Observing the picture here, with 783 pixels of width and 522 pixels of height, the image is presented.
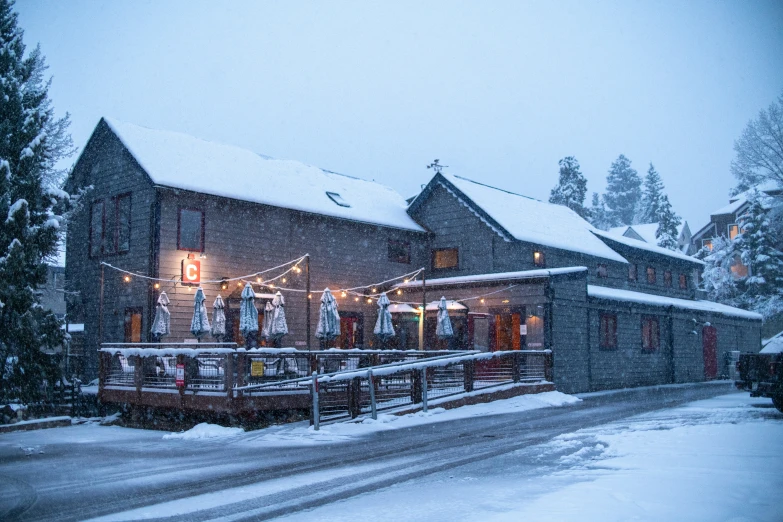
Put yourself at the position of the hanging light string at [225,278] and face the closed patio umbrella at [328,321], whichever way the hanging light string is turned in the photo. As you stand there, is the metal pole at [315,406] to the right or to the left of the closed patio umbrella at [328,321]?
right

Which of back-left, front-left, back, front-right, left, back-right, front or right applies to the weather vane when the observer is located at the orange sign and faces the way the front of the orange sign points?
left

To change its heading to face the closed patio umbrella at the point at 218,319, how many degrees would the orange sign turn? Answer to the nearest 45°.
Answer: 0° — it already faces it

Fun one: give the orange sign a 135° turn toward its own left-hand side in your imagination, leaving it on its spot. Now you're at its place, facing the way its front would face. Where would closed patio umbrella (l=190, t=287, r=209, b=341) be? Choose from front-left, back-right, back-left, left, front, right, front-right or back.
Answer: back

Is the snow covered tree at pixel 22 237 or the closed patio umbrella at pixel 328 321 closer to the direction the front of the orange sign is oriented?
the closed patio umbrella

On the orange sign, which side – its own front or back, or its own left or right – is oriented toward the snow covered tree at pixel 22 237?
right

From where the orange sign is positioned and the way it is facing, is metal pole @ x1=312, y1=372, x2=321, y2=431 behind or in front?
in front

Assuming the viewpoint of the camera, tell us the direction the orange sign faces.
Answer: facing the viewer and to the right of the viewer

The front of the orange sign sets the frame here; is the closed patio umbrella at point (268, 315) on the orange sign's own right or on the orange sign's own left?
on the orange sign's own left

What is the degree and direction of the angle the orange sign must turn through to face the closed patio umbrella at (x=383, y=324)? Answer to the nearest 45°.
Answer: approximately 45° to its left

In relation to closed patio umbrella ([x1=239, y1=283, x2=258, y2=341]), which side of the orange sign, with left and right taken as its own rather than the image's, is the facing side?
front

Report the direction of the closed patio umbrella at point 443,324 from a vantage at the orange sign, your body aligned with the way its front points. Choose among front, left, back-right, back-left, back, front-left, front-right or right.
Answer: front-left
